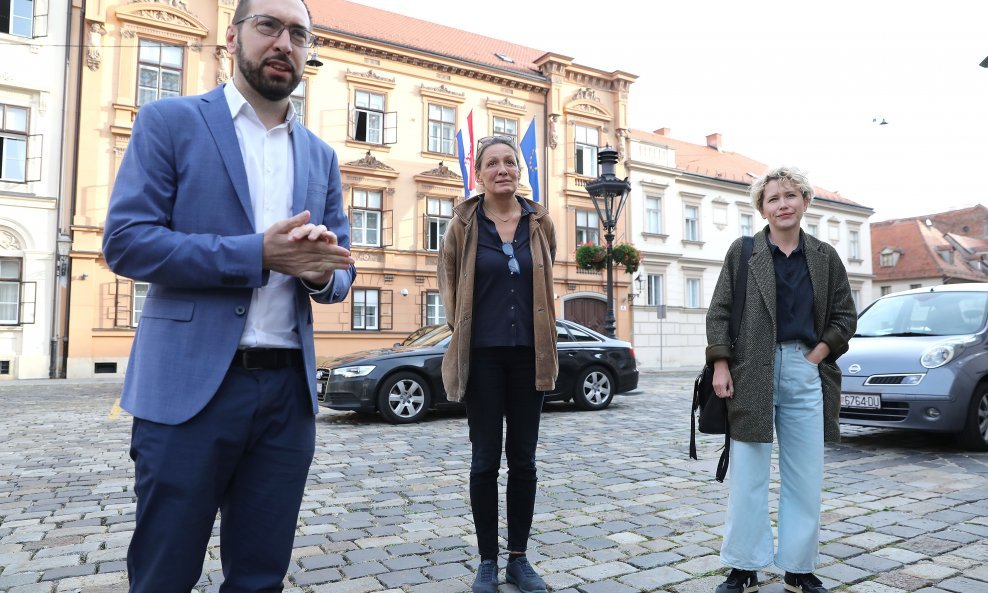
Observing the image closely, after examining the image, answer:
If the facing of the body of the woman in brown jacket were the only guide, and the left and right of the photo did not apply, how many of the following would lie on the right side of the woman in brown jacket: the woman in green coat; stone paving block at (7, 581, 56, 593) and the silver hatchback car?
1

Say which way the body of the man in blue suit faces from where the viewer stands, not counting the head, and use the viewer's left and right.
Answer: facing the viewer and to the right of the viewer

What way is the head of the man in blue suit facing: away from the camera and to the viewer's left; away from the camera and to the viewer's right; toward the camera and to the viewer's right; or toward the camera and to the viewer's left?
toward the camera and to the viewer's right

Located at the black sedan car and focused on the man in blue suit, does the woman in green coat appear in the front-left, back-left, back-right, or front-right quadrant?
front-left

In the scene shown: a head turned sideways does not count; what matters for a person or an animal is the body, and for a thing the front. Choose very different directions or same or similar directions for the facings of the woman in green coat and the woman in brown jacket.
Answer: same or similar directions

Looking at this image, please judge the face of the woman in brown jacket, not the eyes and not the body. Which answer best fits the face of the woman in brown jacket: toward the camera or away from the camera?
toward the camera

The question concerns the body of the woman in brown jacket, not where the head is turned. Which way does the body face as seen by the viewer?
toward the camera

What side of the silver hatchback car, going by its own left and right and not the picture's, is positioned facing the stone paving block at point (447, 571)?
front

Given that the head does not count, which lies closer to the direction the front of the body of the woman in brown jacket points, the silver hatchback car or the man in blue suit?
the man in blue suit

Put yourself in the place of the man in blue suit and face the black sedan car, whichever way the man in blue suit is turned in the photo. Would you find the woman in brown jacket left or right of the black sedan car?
right

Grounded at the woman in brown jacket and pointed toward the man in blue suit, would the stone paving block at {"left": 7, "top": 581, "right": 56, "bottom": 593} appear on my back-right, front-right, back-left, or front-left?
front-right

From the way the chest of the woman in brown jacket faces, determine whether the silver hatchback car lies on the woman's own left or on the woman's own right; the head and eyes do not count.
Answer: on the woman's own left

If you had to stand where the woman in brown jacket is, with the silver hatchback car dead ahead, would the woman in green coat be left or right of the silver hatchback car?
right

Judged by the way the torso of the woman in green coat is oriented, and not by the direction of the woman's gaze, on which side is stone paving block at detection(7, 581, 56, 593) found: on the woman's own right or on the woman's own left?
on the woman's own right

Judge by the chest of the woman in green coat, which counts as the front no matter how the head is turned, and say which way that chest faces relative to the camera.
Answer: toward the camera

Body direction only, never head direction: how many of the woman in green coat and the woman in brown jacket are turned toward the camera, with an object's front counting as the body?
2

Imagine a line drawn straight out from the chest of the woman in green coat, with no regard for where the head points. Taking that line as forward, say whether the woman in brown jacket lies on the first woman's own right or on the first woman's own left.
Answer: on the first woman's own right
